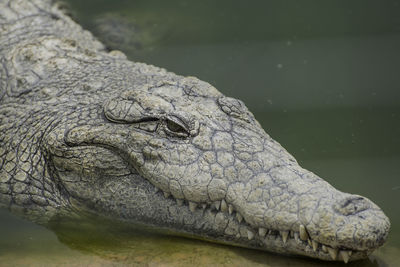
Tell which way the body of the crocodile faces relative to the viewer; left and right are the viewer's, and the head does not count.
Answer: facing the viewer and to the right of the viewer
